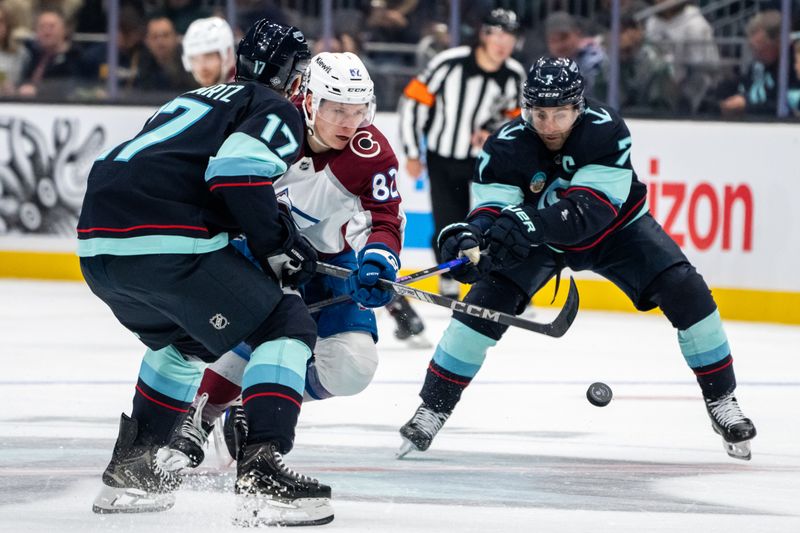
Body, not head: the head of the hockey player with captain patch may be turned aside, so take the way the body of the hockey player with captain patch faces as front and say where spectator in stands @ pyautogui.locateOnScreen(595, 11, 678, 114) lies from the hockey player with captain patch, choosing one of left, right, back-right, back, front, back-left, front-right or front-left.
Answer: back

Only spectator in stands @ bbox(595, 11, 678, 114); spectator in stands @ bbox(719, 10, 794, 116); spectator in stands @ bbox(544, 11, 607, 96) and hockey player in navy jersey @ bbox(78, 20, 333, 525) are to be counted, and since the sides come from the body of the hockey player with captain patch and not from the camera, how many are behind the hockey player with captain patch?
3

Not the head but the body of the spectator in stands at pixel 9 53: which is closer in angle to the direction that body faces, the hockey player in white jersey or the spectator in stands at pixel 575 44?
the hockey player in white jersey

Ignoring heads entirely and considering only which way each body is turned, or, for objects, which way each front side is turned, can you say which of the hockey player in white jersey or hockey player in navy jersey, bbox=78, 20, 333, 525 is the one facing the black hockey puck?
the hockey player in navy jersey

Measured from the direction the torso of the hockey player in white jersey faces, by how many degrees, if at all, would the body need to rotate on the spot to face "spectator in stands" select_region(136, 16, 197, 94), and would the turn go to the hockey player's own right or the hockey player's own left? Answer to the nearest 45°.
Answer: approximately 135° to the hockey player's own right

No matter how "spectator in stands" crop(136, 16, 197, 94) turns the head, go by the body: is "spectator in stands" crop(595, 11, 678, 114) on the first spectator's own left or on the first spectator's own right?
on the first spectator's own left

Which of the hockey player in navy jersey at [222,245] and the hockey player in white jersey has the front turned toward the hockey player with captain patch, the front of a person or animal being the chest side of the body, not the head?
the hockey player in navy jersey

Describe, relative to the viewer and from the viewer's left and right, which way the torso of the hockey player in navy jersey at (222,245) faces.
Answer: facing away from the viewer and to the right of the viewer

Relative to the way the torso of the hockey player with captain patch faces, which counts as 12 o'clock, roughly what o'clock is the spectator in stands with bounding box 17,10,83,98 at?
The spectator in stands is roughly at 5 o'clock from the hockey player with captain patch.

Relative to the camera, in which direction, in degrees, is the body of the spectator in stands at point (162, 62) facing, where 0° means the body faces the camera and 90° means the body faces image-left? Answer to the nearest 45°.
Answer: approximately 0°
